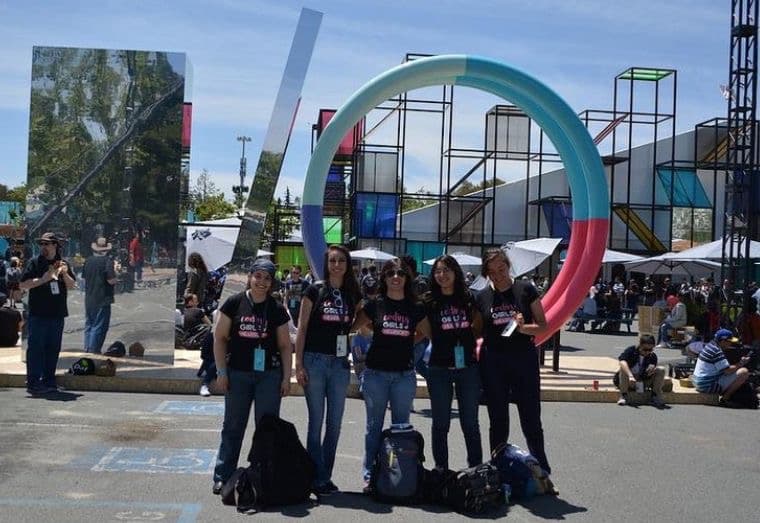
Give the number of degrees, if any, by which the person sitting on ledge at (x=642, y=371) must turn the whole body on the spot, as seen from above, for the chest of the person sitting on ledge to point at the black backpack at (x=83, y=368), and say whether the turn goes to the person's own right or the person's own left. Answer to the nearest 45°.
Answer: approximately 90° to the person's own right

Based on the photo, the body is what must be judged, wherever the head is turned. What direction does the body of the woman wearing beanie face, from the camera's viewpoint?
toward the camera

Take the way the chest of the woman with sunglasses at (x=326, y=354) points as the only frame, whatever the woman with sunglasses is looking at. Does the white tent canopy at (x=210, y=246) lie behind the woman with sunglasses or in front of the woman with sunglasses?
behind

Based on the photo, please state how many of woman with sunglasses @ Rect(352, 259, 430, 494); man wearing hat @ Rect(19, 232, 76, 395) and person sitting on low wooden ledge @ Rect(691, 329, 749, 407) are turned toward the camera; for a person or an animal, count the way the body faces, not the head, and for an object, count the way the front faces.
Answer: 2

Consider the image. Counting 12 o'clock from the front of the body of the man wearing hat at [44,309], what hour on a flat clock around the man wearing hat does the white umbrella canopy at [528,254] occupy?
The white umbrella canopy is roughly at 8 o'clock from the man wearing hat.

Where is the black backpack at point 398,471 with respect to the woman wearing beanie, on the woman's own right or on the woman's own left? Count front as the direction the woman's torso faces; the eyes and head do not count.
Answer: on the woman's own left

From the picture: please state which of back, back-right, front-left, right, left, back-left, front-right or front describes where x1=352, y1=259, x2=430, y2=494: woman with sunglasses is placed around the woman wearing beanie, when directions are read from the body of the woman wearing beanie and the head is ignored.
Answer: left
